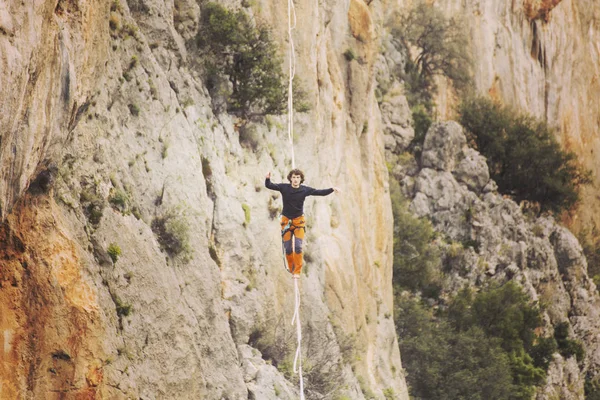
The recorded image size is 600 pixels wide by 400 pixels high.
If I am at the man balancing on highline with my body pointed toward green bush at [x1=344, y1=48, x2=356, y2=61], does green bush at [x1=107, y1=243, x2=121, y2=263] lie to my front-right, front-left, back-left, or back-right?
front-left

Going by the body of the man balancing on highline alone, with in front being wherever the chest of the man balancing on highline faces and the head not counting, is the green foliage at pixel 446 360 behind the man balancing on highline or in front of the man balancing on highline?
behind

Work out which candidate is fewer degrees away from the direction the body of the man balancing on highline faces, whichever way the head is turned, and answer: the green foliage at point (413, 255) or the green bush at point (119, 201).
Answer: the green bush

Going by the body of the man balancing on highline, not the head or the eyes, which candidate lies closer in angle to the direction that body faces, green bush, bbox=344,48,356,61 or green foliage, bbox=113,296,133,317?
the green foliage

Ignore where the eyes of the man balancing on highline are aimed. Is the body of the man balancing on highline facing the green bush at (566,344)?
no

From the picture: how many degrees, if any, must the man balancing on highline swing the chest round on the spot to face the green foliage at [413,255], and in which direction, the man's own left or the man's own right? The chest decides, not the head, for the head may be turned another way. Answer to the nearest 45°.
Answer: approximately 180°

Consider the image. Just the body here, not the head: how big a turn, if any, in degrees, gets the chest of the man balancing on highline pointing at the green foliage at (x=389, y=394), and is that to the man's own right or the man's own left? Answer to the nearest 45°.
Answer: approximately 180°

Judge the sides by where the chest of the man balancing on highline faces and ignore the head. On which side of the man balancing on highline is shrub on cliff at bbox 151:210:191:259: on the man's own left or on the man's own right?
on the man's own right

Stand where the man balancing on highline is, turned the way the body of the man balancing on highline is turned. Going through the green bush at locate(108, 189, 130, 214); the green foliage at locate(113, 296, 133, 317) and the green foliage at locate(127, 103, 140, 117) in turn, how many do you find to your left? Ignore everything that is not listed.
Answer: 0

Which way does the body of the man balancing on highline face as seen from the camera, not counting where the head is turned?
toward the camera

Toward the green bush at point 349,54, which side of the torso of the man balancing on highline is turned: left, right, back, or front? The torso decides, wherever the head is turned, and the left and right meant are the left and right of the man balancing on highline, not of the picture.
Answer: back

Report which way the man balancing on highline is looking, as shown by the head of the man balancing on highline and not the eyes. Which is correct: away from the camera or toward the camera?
toward the camera

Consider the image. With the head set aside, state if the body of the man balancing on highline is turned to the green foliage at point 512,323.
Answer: no
